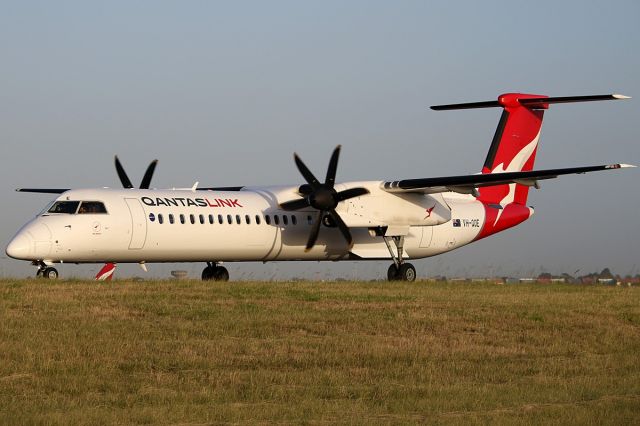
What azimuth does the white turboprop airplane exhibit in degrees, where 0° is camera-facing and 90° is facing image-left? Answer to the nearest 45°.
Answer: approximately 45°
